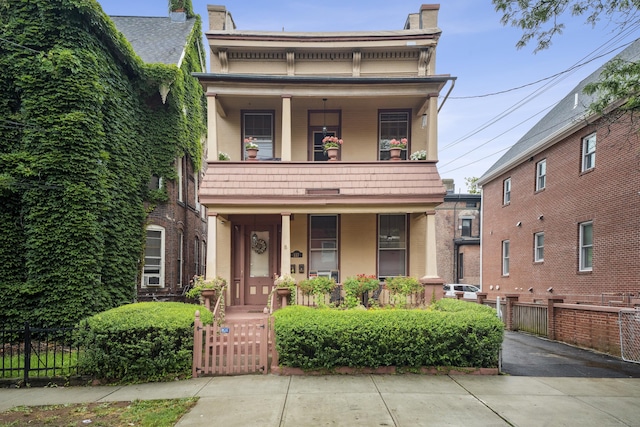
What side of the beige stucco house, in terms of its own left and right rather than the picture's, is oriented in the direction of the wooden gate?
front

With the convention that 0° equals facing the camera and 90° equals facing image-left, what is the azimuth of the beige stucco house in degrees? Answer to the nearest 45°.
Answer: approximately 0°

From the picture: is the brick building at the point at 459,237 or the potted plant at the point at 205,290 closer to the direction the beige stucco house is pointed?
the potted plant

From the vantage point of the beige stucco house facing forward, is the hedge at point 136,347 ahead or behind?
ahead

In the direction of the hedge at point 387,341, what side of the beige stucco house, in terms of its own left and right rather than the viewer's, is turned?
front

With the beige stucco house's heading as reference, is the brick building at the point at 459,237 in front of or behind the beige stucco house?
behind
